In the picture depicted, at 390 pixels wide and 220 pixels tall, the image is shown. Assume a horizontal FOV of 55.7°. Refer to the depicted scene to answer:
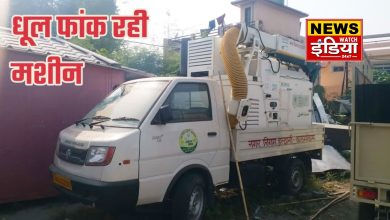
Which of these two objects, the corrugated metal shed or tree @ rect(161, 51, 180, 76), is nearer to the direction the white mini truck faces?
the corrugated metal shed

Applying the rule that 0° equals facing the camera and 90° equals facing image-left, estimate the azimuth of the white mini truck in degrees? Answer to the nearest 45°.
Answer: approximately 45°

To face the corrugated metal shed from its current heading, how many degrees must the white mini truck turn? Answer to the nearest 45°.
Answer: approximately 90° to its right

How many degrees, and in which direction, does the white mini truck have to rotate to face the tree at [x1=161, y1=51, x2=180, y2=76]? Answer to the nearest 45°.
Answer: approximately 135° to its right
